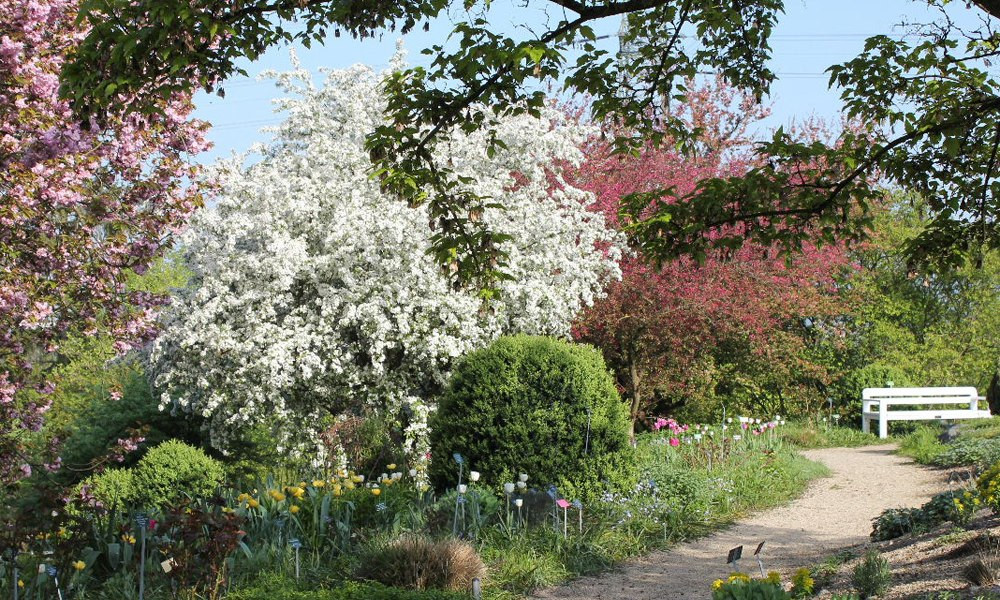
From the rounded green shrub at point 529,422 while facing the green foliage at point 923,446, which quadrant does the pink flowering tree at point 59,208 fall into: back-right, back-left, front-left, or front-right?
back-left

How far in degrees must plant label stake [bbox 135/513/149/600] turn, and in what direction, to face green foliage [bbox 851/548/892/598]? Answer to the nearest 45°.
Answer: approximately 45° to its left

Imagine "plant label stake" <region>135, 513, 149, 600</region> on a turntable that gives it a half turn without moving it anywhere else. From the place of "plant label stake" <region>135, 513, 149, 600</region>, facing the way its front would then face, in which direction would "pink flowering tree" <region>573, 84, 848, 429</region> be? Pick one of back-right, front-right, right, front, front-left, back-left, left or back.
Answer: front-right

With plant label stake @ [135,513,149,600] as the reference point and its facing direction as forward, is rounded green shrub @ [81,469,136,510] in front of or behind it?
behind

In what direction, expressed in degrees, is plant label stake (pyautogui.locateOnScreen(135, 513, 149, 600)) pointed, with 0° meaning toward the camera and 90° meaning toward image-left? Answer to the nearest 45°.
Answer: approximately 0°

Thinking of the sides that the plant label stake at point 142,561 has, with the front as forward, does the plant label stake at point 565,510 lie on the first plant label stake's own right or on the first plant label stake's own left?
on the first plant label stake's own left

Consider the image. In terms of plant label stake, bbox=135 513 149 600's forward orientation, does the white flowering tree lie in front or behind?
behind

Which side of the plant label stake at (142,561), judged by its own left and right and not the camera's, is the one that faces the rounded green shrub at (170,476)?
back

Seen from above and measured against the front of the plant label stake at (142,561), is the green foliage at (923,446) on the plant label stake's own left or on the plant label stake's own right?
on the plant label stake's own left

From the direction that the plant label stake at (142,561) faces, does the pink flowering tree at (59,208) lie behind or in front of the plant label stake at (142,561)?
behind
